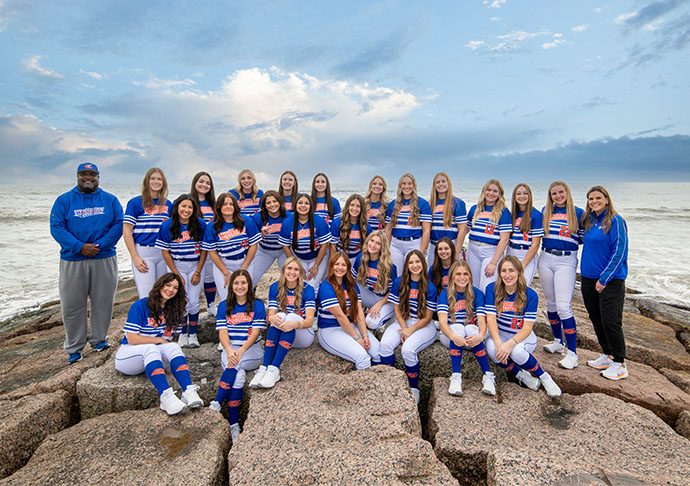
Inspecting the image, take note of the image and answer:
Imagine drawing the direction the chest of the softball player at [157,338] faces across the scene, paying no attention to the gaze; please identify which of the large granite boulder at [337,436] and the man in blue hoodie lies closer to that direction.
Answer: the large granite boulder

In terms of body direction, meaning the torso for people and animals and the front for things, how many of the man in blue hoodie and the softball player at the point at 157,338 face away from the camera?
0

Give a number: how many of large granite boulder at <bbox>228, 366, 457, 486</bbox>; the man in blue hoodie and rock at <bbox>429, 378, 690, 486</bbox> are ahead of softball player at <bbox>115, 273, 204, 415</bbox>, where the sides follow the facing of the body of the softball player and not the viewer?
2

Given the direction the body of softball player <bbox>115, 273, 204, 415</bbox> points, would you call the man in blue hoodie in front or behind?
behind

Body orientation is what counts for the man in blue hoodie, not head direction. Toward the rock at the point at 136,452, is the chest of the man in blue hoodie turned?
yes

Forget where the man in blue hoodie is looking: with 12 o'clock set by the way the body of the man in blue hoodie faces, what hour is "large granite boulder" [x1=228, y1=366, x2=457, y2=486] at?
The large granite boulder is roughly at 11 o'clock from the man in blue hoodie.

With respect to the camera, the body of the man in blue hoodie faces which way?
toward the camera

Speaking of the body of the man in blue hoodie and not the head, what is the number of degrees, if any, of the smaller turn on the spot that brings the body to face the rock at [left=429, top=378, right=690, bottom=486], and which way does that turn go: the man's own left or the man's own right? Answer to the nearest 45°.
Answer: approximately 45° to the man's own left

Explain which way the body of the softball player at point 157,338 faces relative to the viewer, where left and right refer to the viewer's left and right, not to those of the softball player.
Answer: facing the viewer and to the right of the viewer
